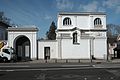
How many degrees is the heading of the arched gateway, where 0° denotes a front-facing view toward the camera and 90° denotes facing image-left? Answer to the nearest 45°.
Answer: approximately 0°
